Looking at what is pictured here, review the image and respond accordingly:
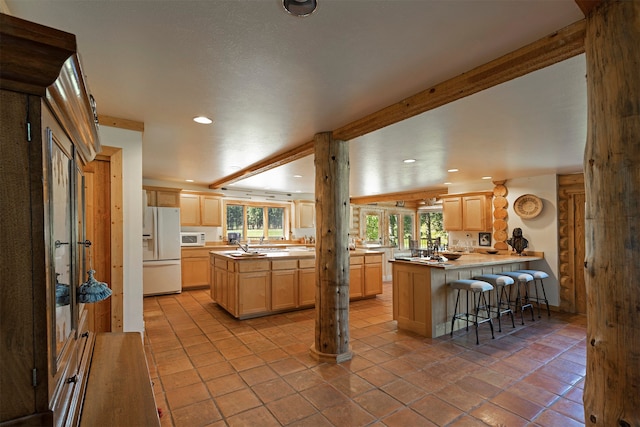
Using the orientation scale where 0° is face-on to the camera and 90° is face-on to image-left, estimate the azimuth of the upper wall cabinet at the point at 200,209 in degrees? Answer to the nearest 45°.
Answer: approximately 0°

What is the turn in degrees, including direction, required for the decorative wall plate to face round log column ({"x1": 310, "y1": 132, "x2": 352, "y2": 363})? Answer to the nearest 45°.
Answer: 0° — it already faces it

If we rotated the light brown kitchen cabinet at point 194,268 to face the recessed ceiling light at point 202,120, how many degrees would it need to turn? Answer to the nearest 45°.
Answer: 0° — it already faces it

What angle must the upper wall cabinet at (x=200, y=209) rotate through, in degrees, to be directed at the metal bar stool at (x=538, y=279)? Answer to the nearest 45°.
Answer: approximately 45° to its left

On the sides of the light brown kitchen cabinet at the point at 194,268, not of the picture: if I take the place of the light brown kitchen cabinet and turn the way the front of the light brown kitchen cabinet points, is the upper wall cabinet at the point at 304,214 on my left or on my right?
on my left
